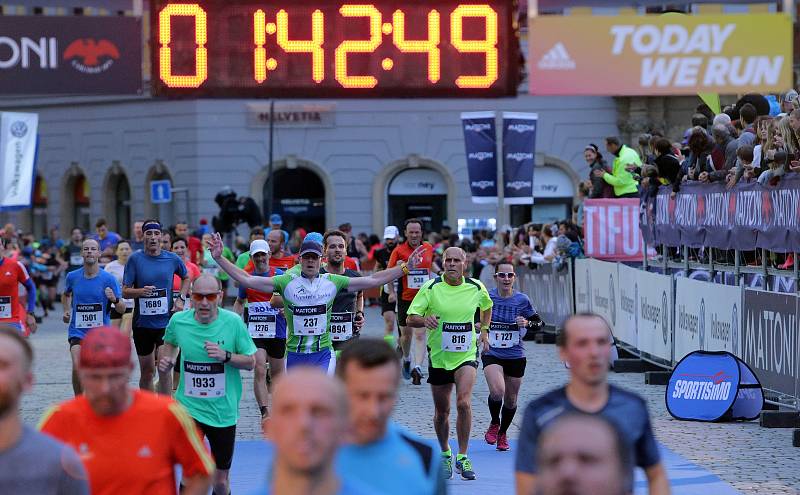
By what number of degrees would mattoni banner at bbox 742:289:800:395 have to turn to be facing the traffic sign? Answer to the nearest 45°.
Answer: approximately 90° to its right

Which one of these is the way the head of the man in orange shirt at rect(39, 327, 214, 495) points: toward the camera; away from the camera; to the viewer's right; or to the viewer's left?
toward the camera

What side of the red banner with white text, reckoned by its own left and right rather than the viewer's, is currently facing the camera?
front

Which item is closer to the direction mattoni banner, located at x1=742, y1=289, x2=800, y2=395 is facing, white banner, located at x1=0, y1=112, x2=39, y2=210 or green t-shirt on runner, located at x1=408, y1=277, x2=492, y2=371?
the green t-shirt on runner

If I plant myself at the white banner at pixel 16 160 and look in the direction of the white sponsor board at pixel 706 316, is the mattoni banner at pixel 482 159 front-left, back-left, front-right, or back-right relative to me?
front-left

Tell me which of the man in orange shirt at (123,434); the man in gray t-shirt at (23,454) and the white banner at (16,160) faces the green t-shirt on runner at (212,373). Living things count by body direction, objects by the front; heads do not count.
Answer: the white banner

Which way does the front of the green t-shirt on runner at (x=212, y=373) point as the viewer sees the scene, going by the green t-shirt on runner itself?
toward the camera

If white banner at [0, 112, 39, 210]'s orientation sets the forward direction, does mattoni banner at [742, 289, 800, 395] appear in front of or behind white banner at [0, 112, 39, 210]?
in front

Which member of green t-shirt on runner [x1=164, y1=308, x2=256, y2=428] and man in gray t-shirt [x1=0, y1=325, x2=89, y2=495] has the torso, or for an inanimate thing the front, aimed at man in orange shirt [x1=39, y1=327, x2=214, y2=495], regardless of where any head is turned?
the green t-shirt on runner

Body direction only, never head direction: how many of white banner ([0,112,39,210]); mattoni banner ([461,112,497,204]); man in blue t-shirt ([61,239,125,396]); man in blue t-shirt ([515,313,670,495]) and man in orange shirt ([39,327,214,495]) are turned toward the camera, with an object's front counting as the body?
5

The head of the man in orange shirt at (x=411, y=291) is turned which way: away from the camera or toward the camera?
toward the camera

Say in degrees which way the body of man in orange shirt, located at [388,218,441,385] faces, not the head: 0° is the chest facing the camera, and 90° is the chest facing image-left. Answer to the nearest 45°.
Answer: approximately 0°

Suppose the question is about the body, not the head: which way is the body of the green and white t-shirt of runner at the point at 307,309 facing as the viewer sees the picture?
toward the camera

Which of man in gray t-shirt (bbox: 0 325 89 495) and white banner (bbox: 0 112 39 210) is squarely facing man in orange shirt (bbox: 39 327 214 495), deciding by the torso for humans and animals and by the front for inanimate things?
the white banner

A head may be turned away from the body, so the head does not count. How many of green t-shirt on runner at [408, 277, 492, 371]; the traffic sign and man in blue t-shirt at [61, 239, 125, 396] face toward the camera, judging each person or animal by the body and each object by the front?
3
